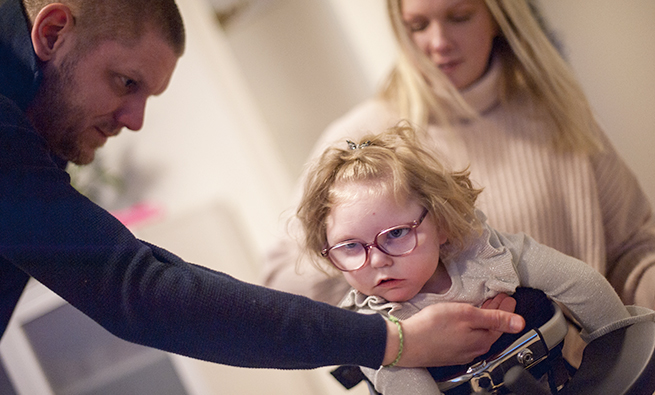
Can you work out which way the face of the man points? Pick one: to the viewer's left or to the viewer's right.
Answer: to the viewer's right

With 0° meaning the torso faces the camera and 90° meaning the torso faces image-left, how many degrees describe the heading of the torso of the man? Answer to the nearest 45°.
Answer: approximately 270°
